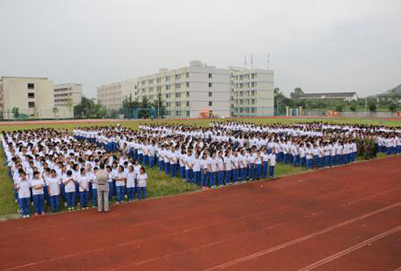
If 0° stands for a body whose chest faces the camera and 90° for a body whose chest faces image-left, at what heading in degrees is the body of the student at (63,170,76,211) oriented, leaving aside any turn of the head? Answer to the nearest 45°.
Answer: approximately 0°

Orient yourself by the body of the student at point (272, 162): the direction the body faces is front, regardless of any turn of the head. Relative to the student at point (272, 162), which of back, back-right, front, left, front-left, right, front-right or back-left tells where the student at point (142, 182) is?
front-right

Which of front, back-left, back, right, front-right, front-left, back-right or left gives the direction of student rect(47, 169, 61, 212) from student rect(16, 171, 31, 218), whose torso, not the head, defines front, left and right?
left

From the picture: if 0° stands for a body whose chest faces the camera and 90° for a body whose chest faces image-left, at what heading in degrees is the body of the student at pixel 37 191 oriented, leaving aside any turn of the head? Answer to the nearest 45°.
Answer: approximately 0°

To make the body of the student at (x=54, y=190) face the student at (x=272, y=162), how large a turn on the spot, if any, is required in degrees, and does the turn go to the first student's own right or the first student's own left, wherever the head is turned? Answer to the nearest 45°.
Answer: approximately 90° to the first student's own left

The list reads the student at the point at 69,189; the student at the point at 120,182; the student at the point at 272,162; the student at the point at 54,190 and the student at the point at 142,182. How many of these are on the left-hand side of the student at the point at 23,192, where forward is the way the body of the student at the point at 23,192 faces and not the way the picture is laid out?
5
